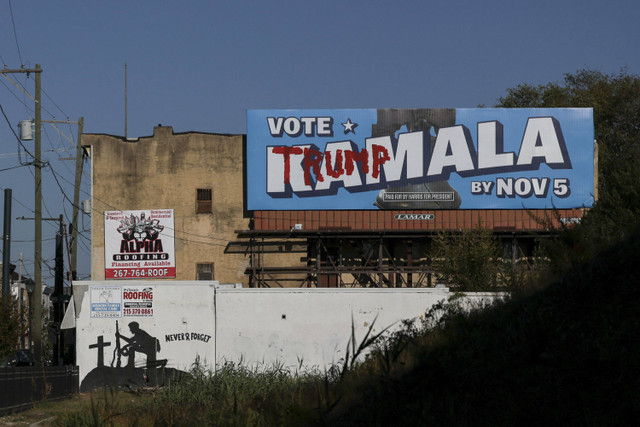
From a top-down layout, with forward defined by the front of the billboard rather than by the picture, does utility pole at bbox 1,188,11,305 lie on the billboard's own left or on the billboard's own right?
on the billboard's own right

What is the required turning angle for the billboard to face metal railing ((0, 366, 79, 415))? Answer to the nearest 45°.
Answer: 0° — it already faces it

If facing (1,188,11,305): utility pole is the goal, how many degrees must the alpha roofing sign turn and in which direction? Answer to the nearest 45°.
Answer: approximately 90° to its right

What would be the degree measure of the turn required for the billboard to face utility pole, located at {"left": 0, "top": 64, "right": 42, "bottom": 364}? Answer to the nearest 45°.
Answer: approximately 45° to its right

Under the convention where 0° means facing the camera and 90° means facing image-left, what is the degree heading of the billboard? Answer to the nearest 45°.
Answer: approximately 0°

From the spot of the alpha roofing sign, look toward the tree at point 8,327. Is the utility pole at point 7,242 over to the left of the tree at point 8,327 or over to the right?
right

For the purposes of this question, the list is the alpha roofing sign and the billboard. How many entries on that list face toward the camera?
2
